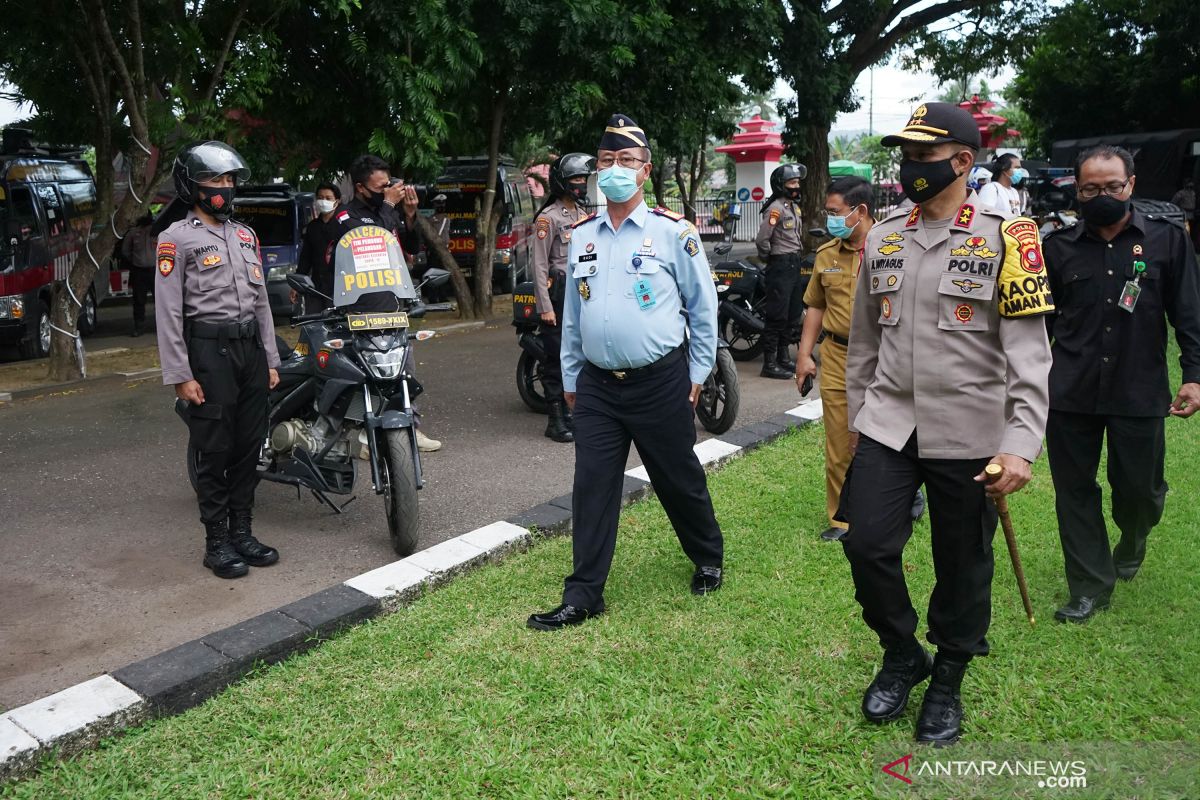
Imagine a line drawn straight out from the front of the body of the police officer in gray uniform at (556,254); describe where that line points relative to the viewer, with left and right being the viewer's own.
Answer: facing the viewer and to the right of the viewer

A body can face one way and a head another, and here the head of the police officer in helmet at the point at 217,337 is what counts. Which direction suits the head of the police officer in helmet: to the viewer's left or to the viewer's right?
to the viewer's right

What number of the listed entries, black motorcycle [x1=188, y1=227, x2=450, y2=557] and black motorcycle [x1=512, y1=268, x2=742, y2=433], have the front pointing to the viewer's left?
0

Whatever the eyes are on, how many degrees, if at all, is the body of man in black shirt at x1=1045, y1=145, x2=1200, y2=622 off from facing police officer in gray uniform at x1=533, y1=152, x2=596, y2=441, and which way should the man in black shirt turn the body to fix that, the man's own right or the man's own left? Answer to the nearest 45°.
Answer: approximately 90° to the man's own right

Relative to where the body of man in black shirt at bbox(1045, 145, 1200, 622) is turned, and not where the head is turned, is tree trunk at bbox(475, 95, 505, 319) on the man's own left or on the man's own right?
on the man's own right

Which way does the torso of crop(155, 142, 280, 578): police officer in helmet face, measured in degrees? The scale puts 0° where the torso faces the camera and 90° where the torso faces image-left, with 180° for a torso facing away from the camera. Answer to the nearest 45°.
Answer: approximately 315°

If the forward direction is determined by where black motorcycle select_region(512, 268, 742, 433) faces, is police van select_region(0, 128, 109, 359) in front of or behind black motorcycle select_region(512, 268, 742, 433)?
behind

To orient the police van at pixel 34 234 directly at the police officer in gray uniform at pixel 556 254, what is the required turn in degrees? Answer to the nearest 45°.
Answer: approximately 90° to its left

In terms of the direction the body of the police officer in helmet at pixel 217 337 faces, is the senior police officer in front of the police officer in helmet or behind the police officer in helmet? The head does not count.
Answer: in front

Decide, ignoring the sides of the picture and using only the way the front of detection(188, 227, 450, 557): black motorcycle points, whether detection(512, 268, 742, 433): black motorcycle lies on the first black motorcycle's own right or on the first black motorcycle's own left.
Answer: on the first black motorcycle's own left
